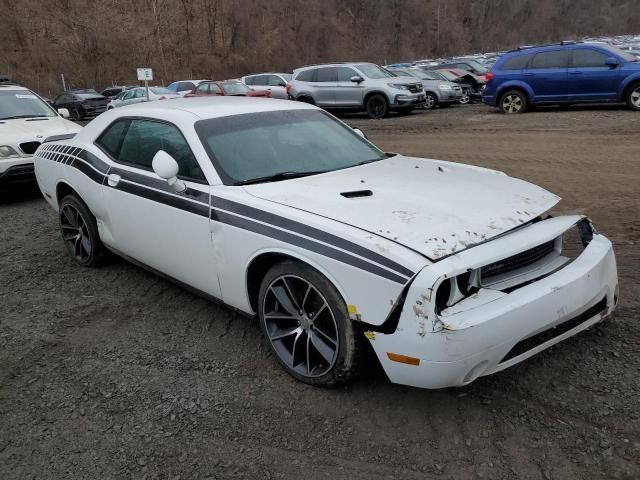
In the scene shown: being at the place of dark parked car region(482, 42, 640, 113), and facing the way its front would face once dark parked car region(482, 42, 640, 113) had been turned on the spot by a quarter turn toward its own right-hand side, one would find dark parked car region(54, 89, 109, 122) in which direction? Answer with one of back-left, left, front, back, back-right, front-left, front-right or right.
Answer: right

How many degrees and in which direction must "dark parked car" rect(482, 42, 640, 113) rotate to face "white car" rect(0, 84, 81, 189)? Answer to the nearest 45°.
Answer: approximately 135° to its right

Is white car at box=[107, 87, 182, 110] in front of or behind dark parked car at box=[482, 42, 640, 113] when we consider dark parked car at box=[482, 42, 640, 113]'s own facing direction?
behind

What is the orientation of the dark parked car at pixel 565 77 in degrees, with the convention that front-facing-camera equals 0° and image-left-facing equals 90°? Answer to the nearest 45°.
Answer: approximately 270°

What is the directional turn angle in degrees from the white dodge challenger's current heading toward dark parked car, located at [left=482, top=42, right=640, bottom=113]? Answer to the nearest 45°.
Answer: approximately 90° to its left

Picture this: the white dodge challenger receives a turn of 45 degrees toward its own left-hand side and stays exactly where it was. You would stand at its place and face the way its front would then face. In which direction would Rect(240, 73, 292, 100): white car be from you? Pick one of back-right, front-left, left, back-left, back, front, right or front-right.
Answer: left

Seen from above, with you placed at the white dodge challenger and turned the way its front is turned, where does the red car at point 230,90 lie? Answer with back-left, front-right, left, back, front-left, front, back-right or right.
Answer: back-left

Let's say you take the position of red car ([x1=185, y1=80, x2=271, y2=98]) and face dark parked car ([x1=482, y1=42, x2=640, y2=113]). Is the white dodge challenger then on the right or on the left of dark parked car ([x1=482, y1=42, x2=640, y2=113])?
right

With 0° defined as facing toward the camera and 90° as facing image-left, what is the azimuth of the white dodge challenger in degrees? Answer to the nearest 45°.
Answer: approximately 315°

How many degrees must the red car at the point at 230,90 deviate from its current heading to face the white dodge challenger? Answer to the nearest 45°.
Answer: approximately 45° to its right

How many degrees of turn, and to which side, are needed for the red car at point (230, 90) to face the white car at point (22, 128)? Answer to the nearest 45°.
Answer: approximately 45° to its right

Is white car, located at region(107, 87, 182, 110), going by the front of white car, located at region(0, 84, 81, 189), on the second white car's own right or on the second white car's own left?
on the second white car's own left

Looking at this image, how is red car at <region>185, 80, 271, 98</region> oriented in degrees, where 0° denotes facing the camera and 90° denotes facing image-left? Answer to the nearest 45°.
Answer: approximately 315°
